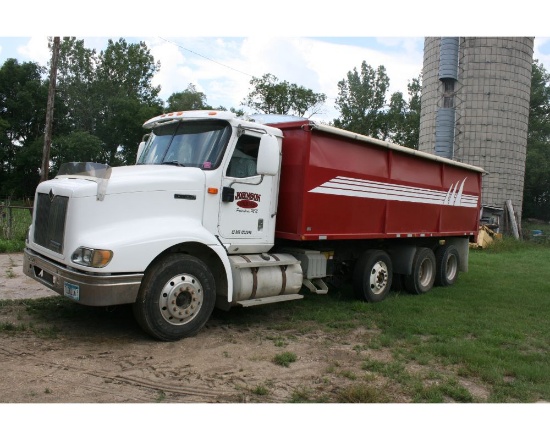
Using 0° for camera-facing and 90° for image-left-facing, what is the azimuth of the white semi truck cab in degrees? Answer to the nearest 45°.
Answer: approximately 45°

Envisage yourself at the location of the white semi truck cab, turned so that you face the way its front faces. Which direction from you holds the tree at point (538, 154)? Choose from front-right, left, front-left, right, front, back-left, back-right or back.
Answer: back

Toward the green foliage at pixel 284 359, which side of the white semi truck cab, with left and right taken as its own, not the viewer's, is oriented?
left

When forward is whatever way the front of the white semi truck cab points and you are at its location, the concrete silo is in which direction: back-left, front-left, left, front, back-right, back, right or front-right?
back

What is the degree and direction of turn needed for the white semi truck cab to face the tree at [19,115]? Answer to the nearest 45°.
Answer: approximately 135° to its right
